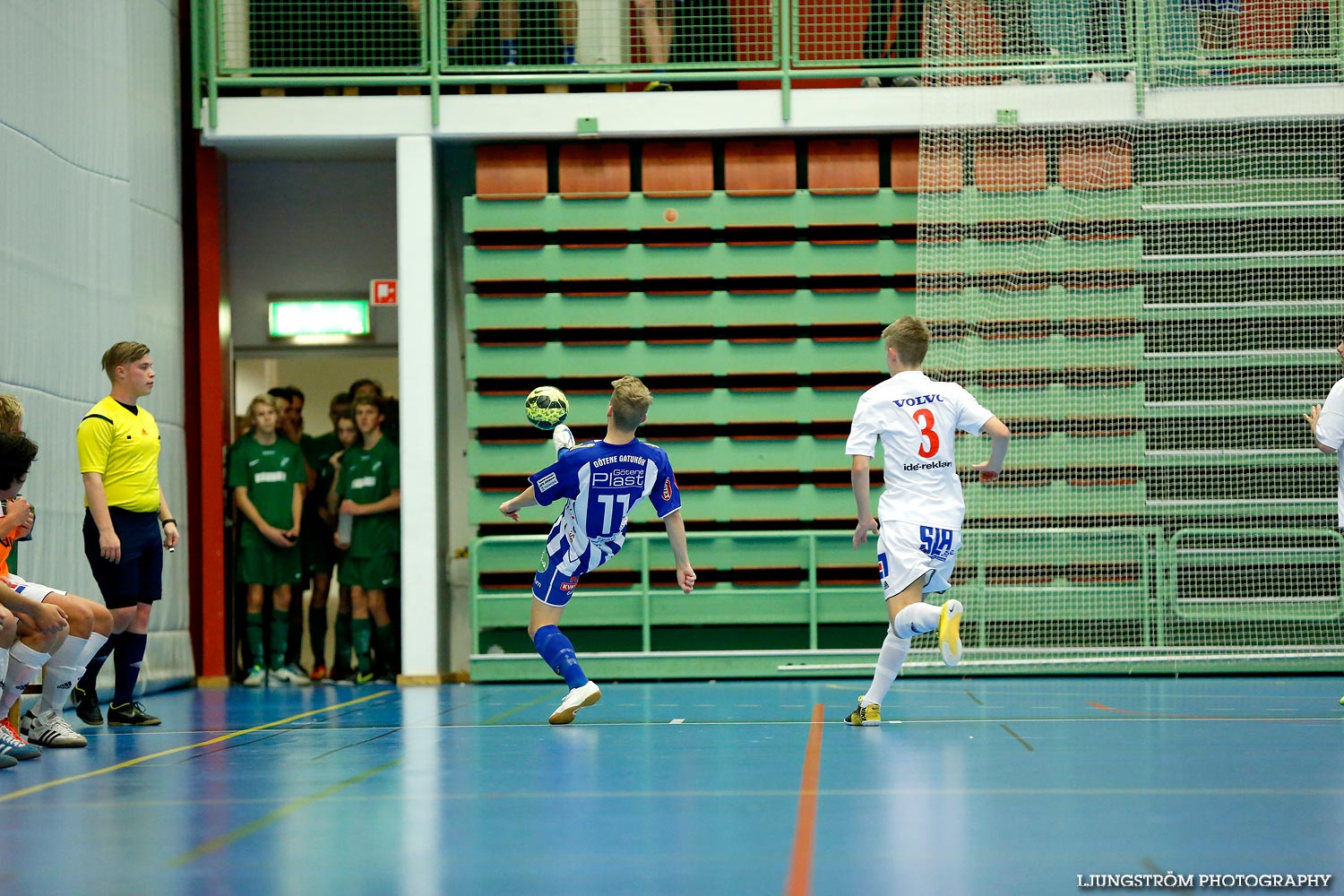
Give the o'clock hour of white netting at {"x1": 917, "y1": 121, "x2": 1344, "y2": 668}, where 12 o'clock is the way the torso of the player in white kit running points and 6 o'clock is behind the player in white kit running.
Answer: The white netting is roughly at 2 o'clock from the player in white kit running.

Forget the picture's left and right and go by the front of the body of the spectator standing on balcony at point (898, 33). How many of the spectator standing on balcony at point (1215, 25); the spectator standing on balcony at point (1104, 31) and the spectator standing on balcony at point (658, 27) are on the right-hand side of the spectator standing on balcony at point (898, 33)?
1

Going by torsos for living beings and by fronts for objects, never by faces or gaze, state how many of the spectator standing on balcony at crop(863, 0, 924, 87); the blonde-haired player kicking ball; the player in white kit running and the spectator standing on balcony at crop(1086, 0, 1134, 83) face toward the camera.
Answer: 2

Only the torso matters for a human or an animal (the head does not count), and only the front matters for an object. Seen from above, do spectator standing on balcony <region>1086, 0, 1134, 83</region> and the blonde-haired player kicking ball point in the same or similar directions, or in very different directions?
very different directions

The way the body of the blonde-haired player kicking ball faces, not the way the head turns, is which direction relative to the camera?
away from the camera

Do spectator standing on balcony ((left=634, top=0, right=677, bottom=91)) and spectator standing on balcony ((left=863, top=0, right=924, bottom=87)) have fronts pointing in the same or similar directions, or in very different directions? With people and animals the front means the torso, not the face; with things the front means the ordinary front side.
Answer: same or similar directions

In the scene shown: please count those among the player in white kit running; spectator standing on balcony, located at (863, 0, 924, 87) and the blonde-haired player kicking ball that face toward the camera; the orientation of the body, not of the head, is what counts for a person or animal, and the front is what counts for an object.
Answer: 1

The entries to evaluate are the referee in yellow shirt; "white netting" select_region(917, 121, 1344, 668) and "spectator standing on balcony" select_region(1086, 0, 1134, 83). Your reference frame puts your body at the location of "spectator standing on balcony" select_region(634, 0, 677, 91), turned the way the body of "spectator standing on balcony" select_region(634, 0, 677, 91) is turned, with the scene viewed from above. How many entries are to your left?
2

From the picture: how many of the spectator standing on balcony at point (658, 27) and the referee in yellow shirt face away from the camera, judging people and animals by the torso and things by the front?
0

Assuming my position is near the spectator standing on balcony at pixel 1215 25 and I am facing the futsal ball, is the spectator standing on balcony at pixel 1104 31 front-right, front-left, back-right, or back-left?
front-right

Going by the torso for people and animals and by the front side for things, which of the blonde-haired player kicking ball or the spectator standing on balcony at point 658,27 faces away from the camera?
the blonde-haired player kicking ball

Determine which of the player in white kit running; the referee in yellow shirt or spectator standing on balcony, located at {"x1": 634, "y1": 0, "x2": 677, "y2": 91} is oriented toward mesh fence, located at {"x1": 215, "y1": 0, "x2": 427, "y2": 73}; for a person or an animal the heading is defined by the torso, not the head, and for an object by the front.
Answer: the player in white kit running

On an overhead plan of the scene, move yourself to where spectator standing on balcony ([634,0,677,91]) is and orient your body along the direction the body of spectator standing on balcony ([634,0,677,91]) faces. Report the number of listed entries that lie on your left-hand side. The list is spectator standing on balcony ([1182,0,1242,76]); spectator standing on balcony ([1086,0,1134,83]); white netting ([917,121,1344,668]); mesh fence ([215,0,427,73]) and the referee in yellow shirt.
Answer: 3

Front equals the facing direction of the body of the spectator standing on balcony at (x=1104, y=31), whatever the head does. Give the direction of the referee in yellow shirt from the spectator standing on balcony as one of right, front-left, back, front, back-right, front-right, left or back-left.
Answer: front-right

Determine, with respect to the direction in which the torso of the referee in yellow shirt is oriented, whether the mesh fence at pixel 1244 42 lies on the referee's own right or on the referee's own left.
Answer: on the referee's own left

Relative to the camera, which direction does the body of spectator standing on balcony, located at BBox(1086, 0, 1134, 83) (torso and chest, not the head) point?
toward the camera

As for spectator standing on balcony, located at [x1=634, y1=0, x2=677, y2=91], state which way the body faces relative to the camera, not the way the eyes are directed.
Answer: toward the camera

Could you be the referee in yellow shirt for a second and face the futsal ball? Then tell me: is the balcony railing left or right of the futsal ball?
left

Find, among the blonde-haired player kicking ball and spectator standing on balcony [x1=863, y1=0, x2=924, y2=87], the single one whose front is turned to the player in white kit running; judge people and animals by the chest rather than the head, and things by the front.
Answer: the spectator standing on balcony
